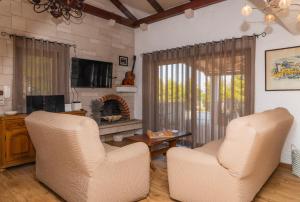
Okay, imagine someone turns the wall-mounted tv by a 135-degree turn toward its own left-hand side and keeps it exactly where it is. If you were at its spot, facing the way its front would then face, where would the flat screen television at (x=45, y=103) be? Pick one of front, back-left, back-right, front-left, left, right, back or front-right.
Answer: back-left

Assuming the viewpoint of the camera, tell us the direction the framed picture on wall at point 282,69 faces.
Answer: facing the viewer and to the left of the viewer

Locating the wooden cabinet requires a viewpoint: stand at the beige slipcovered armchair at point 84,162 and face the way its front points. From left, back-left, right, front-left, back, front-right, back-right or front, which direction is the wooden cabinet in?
left

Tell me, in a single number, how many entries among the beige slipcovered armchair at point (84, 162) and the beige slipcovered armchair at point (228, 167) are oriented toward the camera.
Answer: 0

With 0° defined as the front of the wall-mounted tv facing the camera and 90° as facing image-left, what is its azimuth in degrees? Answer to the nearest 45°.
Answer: approximately 315°

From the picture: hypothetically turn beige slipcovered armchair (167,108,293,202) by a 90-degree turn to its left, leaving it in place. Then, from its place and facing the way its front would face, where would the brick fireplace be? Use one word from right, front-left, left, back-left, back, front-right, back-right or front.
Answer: right

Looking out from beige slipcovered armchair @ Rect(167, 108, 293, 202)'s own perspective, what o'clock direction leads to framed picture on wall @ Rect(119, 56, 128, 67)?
The framed picture on wall is roughly at 12 o'clock from the beige slipcovered armchair.

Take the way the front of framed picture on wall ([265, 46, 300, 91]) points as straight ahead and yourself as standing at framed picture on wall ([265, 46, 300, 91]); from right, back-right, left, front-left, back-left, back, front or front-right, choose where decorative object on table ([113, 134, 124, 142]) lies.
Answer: front-right

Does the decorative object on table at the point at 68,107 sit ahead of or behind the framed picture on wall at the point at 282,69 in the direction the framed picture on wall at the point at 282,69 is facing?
ahead

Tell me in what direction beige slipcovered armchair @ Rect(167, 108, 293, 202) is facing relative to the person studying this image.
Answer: facing away from the viewer and to the left of the viewer

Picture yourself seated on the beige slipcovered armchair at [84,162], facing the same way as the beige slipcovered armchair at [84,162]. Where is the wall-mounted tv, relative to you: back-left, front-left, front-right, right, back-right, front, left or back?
front-left

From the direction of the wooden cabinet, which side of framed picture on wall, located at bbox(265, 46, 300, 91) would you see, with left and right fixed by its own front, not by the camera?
front

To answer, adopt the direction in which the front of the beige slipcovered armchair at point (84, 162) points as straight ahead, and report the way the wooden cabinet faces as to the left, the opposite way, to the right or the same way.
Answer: to the right

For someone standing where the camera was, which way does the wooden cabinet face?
facing the viewer and to the right of the viewer

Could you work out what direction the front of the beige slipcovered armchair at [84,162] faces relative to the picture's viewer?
facing away from the viewer and to the right of the viewer

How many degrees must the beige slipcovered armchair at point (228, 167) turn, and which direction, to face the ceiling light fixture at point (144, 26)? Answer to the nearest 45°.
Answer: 0° — it already faces it

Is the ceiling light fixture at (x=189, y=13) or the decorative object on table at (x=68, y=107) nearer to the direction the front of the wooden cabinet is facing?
the ceiling light fixture
